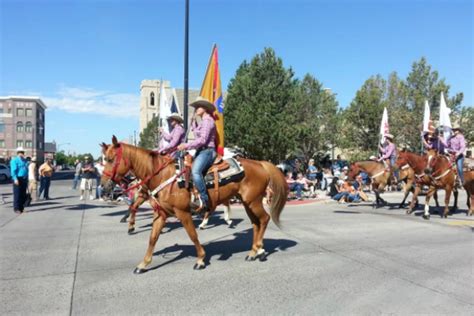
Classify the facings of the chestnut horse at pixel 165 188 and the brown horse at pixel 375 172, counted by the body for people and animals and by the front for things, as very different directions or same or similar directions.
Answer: same or similar directions

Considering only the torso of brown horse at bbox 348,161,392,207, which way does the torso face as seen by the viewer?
to the viewer's left

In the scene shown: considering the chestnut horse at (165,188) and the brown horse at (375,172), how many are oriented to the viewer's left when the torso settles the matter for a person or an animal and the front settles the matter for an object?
2

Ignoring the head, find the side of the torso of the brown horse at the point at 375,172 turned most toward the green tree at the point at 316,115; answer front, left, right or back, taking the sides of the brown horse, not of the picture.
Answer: right

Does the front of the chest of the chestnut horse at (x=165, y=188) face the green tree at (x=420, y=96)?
no

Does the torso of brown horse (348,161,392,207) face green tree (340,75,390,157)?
no

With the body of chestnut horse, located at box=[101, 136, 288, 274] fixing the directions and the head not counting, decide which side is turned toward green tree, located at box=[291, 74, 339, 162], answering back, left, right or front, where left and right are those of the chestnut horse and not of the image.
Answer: right

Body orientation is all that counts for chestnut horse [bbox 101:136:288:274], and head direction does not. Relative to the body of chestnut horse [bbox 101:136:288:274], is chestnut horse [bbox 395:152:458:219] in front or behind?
behind

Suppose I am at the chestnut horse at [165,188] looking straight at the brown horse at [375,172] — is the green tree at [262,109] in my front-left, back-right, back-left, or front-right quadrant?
front-left

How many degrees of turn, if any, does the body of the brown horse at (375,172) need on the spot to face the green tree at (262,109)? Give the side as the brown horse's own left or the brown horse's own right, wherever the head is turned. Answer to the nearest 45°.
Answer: approximately 45° to the brown horse's own right

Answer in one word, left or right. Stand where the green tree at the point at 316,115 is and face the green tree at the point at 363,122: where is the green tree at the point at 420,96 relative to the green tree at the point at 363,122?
left

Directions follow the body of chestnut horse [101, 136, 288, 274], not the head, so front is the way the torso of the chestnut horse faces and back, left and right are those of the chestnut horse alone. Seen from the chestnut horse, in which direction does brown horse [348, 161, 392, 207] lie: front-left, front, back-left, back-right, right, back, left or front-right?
back-right

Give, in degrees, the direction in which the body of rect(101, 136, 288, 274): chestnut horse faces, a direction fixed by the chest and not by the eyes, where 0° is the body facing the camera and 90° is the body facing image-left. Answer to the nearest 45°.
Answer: approximately 90°
